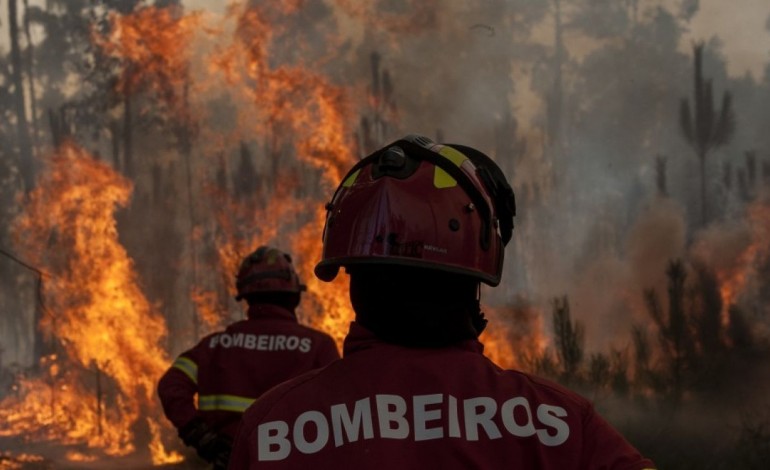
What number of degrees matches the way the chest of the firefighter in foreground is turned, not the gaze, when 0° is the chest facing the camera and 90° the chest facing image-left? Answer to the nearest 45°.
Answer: approximately 180°

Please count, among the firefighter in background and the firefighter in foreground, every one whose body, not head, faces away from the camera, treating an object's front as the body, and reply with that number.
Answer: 2

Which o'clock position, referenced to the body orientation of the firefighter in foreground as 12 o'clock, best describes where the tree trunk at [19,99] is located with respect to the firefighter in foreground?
The tree trunk is roughly at 11 o'clock from the firefighter in foreground.

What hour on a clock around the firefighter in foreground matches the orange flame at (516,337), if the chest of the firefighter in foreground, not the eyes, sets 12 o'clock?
The orange flame is roughly at 12 o'clock from the firefighter in foreground.

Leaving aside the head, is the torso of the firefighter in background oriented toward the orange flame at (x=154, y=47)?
yes

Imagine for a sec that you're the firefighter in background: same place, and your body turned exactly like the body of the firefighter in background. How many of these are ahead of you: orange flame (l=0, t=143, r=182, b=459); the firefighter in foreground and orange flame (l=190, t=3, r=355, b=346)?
2

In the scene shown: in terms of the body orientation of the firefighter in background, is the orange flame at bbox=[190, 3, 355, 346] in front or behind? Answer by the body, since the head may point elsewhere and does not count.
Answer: in front

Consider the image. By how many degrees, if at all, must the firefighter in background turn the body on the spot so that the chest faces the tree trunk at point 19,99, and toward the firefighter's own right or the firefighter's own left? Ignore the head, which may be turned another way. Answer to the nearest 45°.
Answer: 0° — they already face it

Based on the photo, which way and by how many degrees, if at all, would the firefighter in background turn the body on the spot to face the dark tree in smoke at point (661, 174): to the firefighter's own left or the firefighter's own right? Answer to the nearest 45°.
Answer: approximately 45° to the firefighter's own right

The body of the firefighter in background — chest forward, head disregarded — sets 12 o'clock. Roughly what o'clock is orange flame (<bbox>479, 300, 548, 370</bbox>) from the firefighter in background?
The orange flame is roughly at 1 o'clock from the firefighter in background.

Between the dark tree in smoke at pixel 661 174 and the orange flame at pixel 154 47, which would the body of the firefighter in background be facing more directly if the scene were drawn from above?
the orange flame

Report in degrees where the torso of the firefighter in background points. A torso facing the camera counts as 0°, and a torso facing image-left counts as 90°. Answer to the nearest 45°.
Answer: approximately 180°

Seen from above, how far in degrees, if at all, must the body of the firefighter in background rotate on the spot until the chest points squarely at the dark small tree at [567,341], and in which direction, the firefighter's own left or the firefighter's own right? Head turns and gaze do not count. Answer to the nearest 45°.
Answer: approximately 45° to the firefighter's own right

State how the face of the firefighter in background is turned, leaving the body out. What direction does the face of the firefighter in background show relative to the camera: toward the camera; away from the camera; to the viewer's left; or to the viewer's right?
away from the camera
